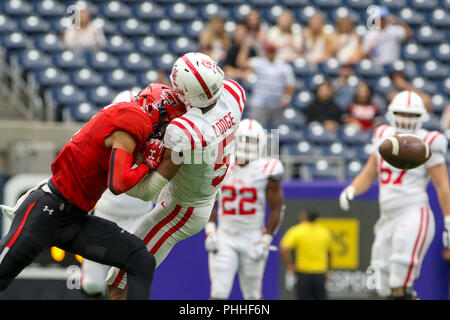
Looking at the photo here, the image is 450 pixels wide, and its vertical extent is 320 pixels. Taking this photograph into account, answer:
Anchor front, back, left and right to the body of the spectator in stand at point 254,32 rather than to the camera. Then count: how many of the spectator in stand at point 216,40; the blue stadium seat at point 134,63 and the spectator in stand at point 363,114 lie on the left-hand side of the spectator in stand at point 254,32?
1

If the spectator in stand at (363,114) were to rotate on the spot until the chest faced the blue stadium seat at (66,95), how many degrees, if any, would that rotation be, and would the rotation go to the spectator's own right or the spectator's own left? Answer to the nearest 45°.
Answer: approximately 90° to the spectator's own right

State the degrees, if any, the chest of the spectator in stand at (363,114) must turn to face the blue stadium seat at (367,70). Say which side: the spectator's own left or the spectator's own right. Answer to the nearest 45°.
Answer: approximately 180°

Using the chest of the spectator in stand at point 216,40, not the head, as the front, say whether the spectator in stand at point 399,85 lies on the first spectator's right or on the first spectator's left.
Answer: on the first spectator's left

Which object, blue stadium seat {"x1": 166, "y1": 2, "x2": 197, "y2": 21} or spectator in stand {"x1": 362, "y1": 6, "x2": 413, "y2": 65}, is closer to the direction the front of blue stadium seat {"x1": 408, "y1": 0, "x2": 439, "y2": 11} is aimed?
the spectator in stand

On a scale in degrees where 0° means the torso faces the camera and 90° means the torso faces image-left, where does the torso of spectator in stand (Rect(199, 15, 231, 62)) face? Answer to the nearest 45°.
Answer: approximately 0°

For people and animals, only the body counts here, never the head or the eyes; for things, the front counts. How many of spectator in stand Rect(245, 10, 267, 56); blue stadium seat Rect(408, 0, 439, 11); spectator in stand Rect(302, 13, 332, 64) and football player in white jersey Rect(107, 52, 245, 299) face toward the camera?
3

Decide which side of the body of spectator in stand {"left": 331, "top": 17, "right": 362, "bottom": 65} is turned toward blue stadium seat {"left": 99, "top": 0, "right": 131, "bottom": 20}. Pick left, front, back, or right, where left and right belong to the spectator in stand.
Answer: right

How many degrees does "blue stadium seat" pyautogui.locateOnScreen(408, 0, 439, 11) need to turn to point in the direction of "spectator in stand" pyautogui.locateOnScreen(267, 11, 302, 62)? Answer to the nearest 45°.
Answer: approximately 45° to its right

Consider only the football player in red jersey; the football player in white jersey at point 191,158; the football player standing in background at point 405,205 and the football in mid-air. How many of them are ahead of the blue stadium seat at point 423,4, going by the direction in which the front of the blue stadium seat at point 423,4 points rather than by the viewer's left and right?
4

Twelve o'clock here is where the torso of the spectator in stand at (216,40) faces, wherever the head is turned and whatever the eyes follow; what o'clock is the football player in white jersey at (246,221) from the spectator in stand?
The football player in white jersey is roughly at 12 o'clock from the spectator in stand.
